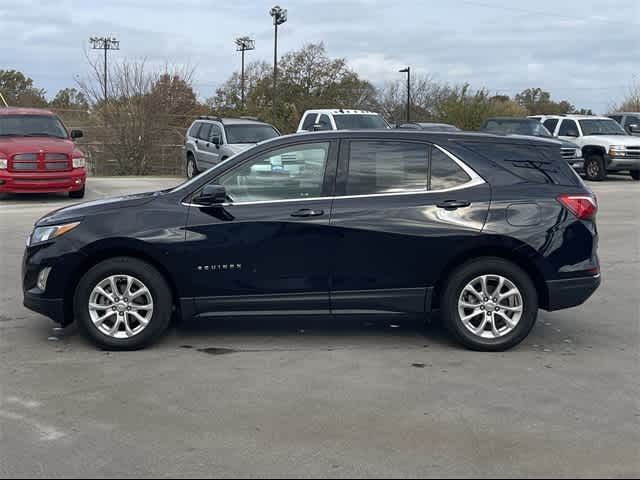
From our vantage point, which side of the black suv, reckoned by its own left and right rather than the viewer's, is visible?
left

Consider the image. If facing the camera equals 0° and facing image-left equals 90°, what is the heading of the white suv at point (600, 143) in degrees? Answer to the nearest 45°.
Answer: approximately 315°

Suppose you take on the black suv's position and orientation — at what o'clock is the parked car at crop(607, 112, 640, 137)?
The parked car is roughly at 4 o'clock from the black suv.

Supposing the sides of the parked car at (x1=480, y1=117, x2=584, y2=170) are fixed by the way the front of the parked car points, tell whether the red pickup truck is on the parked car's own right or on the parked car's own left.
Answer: on the parked car's own right

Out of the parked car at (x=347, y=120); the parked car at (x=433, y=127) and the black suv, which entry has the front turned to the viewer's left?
the black suv

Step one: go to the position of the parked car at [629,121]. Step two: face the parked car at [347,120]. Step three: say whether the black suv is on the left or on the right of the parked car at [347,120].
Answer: left

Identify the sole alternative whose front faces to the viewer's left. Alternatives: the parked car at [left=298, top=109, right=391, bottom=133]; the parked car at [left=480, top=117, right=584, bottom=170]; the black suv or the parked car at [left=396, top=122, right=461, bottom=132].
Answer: the black suv
